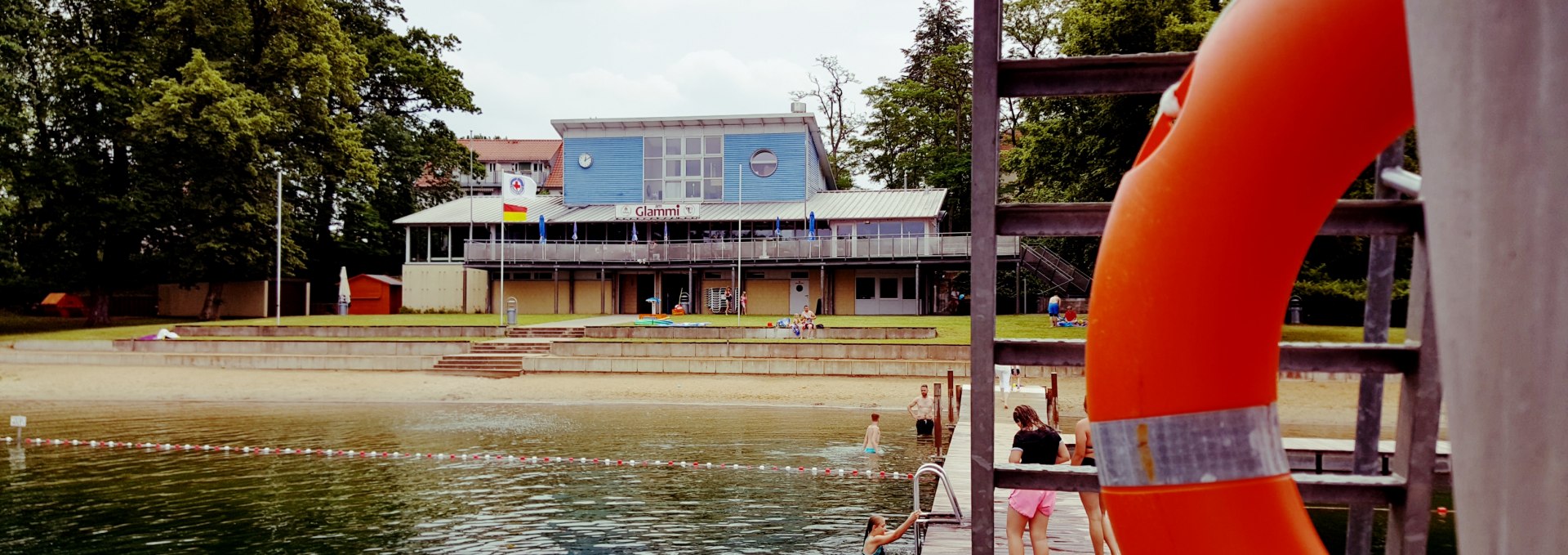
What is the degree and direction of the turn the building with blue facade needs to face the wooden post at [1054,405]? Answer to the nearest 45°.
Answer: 0° — it already faces it

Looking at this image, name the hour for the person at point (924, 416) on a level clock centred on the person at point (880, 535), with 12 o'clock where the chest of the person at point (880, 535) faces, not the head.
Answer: the person at point (924, 416) is roughly at 9 o'clock from the person at point (880, 535).

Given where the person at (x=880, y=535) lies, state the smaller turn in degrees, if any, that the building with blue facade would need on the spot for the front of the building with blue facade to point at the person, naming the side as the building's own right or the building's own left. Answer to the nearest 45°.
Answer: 0° — it already faces them

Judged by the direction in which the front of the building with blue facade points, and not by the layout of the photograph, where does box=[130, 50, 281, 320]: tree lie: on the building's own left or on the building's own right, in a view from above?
on the building's own right

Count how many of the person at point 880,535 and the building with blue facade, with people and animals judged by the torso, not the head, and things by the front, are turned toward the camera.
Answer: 1

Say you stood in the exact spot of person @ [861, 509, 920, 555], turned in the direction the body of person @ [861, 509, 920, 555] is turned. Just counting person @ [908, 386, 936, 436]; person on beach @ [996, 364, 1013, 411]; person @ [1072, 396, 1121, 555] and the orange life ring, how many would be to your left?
2

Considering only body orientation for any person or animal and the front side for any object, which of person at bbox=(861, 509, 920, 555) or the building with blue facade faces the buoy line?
the building with blue facade

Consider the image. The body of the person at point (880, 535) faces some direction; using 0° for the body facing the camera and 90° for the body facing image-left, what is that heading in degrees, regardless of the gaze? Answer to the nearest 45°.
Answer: approximately 270°

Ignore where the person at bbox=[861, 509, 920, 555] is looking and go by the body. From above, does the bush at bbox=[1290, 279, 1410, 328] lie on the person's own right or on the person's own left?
on the person's own left

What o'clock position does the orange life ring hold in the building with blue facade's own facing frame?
The orange life ring is roughly at 12 o'clock from the building with blue facade.

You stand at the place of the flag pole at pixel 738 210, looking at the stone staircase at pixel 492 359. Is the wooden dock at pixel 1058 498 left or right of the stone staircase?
left

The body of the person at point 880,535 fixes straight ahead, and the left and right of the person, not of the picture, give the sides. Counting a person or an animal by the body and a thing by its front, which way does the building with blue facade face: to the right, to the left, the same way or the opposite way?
to the right
